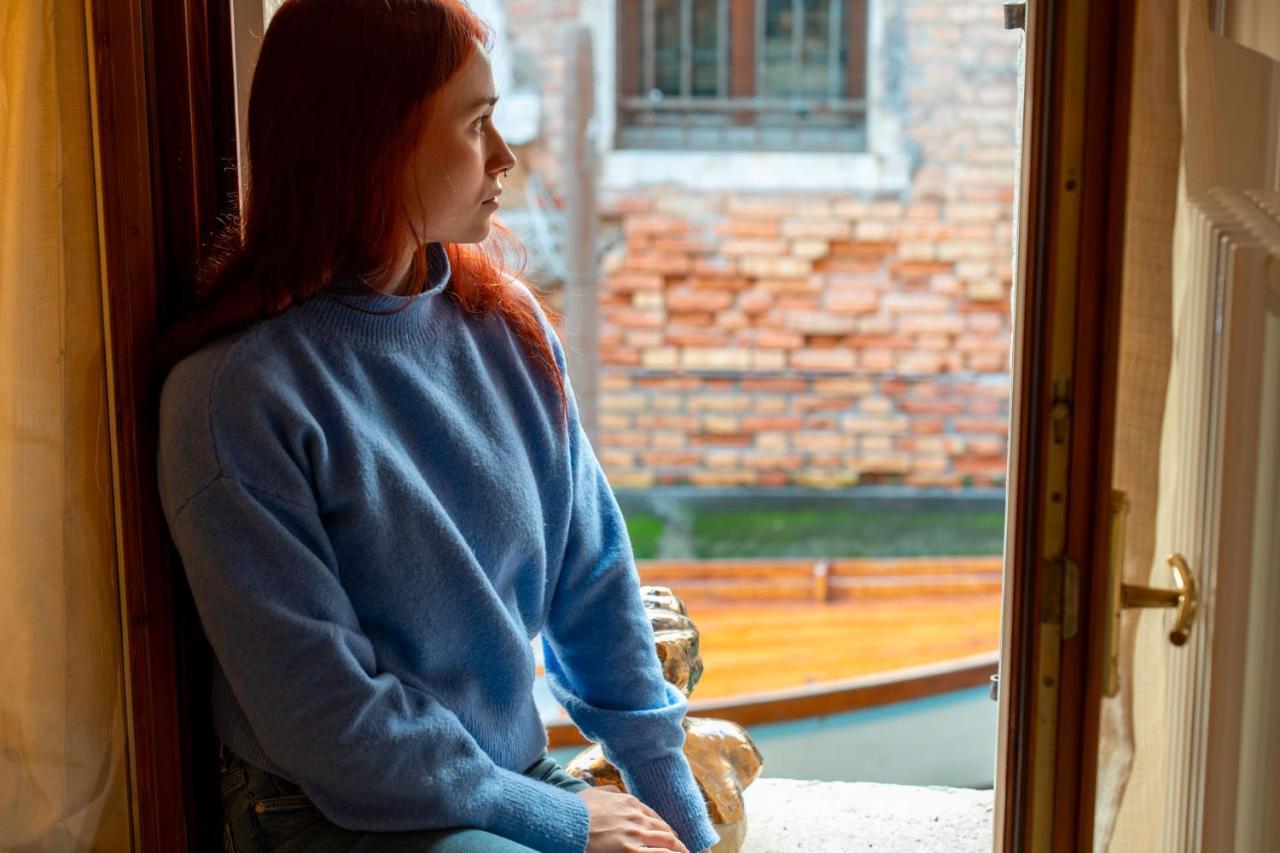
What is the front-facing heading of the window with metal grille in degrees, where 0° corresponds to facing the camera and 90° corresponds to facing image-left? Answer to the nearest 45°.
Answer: approximately 0°

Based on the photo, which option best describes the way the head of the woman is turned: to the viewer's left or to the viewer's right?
to the viewer's right

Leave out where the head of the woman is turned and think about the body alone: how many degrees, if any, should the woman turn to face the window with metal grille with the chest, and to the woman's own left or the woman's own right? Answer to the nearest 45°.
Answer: approximately 135° to the woman's own left

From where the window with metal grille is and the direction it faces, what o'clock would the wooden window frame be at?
The wooden window frame is roughly at 12 o'clock from the window with metal grille.

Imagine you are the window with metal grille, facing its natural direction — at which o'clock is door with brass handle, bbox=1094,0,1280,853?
The door with brass handle is roughly at 12 o'clock from the window with metal grille.

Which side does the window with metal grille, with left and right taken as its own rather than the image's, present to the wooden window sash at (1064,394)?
front

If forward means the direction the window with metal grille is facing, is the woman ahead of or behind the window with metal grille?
ahead

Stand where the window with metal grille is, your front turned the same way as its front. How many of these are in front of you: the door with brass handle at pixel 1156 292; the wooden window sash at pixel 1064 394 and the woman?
3

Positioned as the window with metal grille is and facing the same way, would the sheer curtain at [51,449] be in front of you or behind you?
in front

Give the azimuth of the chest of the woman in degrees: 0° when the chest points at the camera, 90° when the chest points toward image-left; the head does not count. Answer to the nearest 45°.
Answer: approximately 315°
